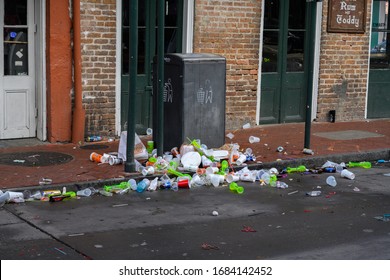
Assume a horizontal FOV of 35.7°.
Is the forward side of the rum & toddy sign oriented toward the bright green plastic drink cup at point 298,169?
yes

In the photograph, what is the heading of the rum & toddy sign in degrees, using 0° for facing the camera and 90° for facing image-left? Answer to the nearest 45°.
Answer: approximately 0°

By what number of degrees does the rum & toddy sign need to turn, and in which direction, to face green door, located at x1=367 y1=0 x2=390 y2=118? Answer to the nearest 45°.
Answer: approximately 135° to its left

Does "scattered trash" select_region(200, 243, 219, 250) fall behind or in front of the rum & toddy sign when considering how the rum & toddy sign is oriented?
in front

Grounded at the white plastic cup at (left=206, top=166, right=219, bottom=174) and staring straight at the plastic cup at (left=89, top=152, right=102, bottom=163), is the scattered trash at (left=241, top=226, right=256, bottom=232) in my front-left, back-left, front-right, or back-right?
back-left

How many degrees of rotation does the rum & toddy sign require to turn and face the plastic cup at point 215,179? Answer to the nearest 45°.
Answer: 0° — it already faces it

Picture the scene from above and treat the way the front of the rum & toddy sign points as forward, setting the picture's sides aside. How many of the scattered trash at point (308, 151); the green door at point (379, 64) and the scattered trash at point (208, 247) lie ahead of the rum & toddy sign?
2

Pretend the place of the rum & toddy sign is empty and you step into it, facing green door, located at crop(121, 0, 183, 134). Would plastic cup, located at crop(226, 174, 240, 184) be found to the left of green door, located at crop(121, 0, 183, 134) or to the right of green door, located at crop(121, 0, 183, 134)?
left

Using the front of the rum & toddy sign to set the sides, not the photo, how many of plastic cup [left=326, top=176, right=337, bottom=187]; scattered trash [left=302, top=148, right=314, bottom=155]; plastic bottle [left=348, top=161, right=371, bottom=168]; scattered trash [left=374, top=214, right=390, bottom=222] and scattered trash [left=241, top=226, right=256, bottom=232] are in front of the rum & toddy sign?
5

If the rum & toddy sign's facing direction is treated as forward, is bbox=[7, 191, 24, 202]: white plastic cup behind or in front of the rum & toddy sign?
in front

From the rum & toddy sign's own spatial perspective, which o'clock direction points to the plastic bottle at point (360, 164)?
The plastic bottle is roughly at 12 o'clock from the rum & toddy sign.

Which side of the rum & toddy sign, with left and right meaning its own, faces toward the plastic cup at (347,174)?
front

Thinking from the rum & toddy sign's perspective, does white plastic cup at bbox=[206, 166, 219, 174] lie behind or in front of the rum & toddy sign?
in front

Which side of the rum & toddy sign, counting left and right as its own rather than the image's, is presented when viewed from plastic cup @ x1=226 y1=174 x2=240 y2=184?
front
